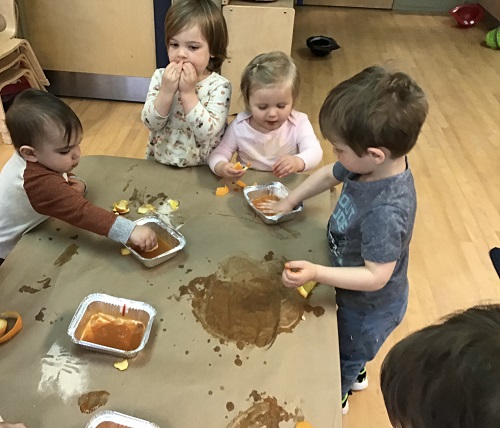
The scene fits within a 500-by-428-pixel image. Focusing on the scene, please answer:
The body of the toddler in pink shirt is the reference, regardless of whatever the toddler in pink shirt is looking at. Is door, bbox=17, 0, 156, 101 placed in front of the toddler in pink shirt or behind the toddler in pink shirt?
behind

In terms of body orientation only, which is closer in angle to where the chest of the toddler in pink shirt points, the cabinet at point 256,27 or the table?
the table

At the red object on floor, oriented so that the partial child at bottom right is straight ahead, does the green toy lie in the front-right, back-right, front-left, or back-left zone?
front-left

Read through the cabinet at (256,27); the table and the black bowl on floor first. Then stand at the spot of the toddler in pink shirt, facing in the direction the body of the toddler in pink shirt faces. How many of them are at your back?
2

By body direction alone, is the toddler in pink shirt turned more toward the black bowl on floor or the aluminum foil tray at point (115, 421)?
the aluminum foil tray

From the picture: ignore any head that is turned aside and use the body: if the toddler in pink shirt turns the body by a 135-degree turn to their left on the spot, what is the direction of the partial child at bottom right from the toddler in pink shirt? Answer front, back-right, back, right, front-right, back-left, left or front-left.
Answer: back-right

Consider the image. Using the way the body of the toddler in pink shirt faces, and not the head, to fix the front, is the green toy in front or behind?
behind

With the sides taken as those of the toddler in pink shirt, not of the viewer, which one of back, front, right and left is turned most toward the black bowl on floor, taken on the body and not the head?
back

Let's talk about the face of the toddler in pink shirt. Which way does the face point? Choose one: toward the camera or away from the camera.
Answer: toward the camera

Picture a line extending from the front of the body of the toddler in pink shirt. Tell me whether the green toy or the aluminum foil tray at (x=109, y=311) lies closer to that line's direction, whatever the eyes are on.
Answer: the aluminum foil tray

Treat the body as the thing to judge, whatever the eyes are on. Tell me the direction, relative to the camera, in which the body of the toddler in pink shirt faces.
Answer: toward the camera

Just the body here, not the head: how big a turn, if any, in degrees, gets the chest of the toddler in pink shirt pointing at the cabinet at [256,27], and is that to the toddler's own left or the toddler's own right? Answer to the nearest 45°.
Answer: approximately 180°

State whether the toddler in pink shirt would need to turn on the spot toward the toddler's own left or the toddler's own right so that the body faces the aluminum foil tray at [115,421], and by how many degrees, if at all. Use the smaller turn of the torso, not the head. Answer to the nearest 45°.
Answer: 0° — they already face it

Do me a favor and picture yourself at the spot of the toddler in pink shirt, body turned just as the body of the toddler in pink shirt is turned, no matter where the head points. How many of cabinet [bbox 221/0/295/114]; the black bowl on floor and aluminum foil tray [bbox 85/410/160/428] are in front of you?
1
